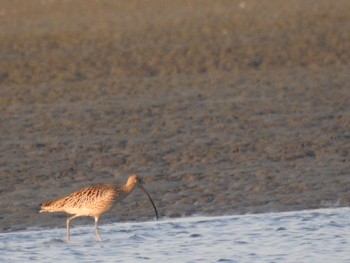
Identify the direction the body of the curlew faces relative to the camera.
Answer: to the viewer's right
